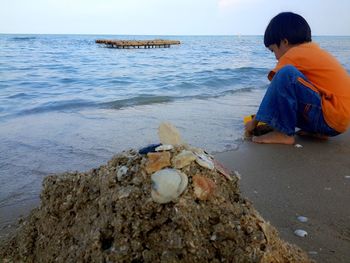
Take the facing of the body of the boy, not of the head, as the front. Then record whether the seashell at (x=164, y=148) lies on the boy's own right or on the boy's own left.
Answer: on the boy's own left

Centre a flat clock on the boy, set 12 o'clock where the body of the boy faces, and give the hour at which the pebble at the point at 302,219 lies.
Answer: The pebble is roughly at 9 o'clock from the boy.

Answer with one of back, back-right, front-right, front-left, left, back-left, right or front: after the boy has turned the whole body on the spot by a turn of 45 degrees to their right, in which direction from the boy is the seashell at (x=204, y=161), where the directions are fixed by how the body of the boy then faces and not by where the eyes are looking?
back-left

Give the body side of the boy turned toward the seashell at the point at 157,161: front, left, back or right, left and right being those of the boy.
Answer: left

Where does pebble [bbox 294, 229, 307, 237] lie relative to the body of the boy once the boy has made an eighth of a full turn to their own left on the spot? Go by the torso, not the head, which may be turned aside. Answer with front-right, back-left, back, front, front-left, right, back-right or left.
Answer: front-left

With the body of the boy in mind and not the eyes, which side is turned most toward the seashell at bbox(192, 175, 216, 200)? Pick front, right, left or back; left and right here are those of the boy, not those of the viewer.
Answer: left

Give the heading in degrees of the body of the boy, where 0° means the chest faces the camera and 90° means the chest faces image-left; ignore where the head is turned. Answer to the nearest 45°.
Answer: approximately 90°

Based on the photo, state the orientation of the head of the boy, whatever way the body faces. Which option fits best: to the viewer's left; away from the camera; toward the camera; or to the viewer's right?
to the viewer's left

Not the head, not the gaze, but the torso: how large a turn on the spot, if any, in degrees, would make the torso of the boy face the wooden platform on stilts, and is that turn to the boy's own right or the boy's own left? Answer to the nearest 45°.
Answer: approximately 45° to the boy's own right

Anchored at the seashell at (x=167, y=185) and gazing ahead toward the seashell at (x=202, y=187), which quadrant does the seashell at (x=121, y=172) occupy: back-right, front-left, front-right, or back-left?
back-left
